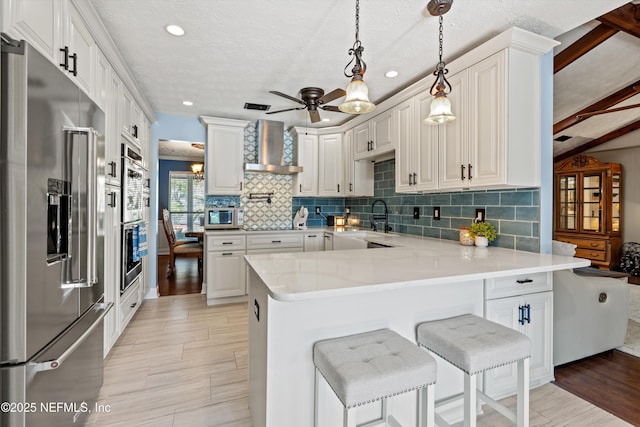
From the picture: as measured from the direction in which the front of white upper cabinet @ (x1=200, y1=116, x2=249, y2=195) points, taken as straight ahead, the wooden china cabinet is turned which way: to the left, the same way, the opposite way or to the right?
to the right

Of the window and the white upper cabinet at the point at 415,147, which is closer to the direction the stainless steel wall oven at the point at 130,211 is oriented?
the white upper cabinet

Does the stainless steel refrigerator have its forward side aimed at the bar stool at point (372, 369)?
yes

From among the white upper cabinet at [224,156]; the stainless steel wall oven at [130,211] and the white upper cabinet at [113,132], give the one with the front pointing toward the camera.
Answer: the white upper cabinet at [224,156]

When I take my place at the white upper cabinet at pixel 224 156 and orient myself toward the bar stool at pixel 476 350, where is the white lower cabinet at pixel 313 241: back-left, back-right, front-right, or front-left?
front-left

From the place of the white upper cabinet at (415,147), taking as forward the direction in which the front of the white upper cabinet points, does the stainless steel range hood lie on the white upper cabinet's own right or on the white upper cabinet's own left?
on the white upper cabinet's own right

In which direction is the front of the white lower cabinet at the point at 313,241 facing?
toward the camera

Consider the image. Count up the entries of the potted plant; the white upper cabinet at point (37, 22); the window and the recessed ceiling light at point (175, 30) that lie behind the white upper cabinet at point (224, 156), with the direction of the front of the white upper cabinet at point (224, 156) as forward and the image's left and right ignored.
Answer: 1

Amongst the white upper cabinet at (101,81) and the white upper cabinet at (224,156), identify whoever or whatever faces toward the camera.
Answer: the white upper cabinet at (224,156)

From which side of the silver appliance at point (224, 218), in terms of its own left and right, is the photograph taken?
front

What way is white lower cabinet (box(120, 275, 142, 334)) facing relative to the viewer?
to the viewer's right

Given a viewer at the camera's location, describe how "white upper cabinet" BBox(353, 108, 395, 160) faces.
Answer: facing the viewer and to the left of the viewer

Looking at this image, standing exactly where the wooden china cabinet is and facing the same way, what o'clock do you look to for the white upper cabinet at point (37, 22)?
The white upper cabinet is roughly at 11 o'clock from the wooden china cabinet.

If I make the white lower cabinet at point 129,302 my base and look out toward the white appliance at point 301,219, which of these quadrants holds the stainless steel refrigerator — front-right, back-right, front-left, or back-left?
back-right

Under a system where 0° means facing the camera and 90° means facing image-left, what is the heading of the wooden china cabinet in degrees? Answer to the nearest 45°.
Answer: approximately 45°

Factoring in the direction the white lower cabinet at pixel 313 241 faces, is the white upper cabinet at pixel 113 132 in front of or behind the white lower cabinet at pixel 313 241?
in front
